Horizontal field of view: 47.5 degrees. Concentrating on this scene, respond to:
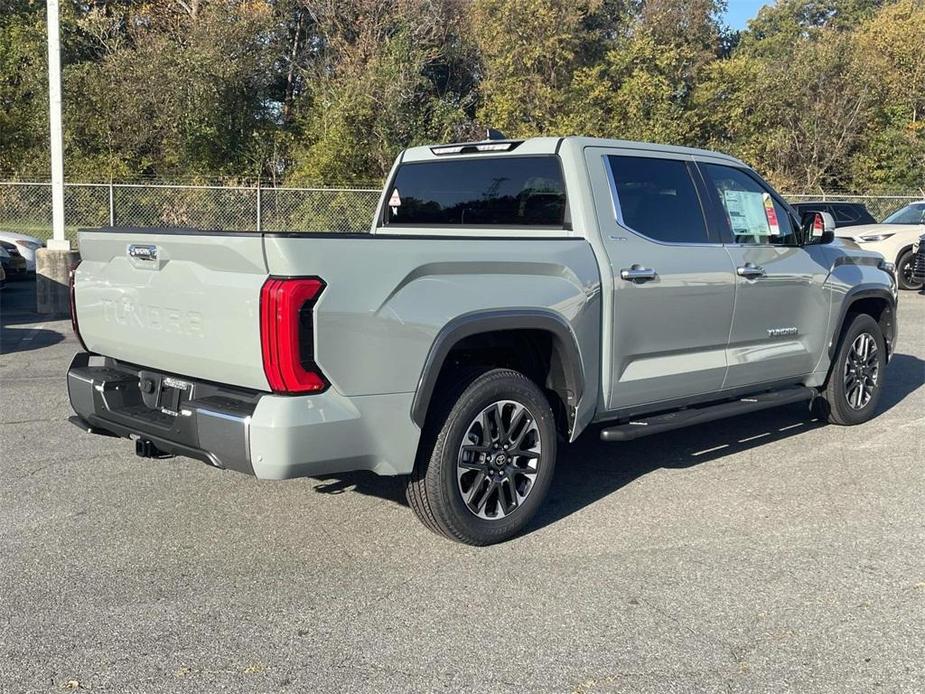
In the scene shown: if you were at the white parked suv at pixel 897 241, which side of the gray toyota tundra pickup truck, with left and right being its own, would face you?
front

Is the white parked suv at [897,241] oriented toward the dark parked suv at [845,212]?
no

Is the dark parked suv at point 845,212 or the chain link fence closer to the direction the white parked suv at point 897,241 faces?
the chain link fence

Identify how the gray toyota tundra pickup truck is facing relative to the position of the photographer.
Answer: facing away from the viewer and to the right of the viewer

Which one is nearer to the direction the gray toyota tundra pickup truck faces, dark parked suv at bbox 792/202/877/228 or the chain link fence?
the dark parked suv

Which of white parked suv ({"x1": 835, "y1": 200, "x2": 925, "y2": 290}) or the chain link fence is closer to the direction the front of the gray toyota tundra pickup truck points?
the white parked suv

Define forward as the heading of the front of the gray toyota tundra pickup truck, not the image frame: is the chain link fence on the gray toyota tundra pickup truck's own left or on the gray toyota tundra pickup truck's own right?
on the gray toyota tundra pickup truck's own left

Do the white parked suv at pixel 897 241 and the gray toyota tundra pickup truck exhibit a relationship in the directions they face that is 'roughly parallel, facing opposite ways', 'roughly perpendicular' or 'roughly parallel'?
roughly parallel, facing opposite ways

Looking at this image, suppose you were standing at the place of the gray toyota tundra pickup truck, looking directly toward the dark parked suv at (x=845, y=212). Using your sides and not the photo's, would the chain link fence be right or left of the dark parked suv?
left

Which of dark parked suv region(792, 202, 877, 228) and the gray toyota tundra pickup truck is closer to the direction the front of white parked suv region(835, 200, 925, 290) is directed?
the gray toyota tundra pickup truck
